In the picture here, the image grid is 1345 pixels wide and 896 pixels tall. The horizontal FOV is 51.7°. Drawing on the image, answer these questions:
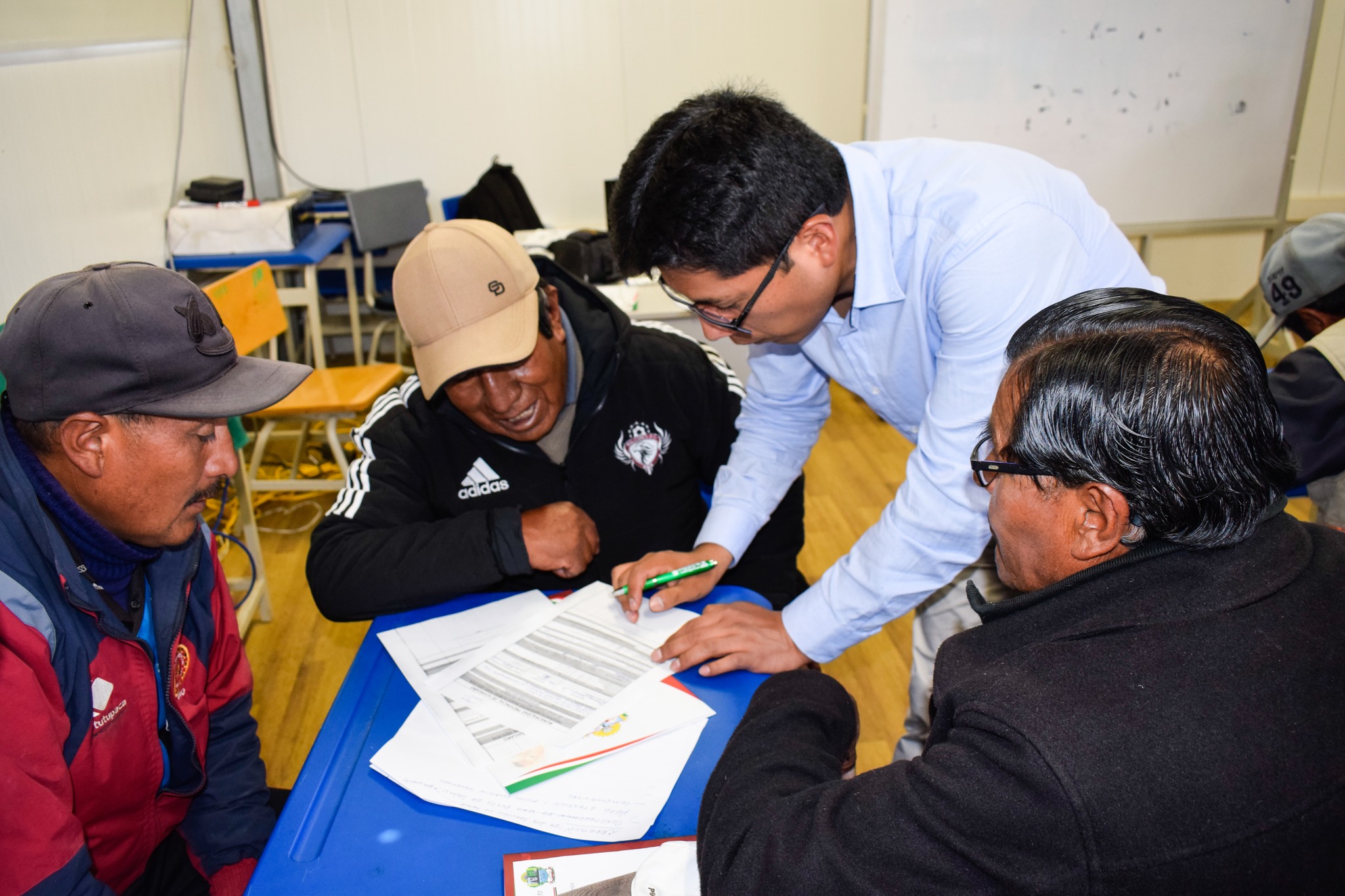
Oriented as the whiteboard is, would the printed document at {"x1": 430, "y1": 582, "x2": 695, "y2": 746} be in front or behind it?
in front

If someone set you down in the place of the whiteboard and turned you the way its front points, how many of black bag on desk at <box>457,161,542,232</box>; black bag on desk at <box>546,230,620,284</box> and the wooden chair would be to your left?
0

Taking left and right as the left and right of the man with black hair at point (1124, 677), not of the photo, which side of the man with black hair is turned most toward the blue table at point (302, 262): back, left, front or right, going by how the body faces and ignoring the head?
front

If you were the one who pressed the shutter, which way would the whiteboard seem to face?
facing the viewer

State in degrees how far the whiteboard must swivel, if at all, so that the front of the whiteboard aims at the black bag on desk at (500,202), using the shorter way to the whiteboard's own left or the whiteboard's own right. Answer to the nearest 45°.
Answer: approximately 90° to the whiteboard's own right

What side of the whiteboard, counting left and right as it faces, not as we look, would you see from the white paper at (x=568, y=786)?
front

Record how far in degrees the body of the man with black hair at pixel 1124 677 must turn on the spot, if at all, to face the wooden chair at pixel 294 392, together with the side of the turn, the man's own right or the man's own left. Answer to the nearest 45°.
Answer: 0° — they already face it

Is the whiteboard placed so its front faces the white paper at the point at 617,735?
yes

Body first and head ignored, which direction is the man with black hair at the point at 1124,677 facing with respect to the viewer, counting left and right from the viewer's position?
facing away from the viewer and to the left of the viewer

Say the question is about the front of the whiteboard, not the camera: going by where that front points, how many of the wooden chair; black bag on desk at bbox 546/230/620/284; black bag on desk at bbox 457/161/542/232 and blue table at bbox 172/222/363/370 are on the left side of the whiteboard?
0

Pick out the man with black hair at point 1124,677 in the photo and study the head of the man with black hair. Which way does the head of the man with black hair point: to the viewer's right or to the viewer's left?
to the viewer's left

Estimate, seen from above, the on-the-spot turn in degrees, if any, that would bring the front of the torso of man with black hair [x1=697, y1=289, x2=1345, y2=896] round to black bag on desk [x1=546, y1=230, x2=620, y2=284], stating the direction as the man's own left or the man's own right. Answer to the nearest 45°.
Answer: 0° — they already face it

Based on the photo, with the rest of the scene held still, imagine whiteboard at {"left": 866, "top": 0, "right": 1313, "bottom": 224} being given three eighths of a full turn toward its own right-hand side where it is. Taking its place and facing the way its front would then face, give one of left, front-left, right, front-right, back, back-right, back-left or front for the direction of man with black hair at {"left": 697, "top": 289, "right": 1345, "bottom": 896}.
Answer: back-left
